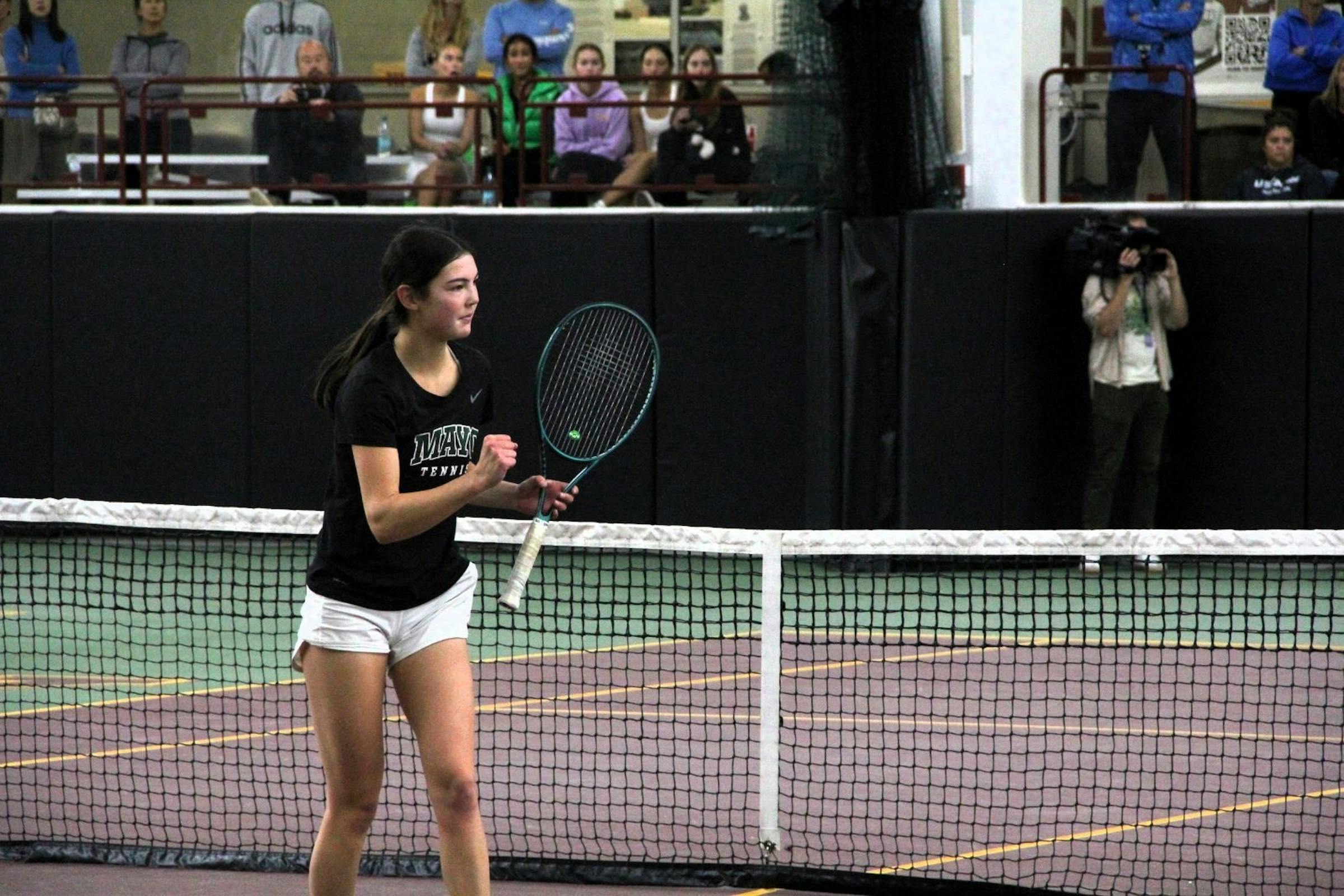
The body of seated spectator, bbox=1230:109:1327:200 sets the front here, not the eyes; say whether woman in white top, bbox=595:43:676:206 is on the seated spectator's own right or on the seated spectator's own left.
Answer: on the seated spectator's own right

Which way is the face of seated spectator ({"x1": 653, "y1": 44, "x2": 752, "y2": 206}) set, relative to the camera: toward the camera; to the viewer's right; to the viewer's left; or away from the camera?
toward the camera

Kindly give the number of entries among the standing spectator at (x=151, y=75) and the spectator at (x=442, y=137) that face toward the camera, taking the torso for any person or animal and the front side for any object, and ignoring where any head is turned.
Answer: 2

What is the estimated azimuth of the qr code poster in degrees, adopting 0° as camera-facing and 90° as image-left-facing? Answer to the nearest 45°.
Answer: approximately 0°

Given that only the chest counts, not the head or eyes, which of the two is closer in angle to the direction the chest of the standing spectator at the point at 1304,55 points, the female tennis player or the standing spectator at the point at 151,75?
the female tennis player

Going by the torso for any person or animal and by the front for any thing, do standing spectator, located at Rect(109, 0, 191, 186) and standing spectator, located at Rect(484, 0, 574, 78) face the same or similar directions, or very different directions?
same or similar directions

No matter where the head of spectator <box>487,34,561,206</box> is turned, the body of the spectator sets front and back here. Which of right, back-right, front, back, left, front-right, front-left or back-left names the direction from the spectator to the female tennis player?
front

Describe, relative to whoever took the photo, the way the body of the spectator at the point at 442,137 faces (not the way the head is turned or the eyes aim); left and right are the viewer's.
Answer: facing the viewer

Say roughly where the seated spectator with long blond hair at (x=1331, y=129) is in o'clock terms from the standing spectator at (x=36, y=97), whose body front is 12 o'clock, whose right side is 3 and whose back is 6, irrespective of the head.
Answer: the seated spectator with long blond hair at (x=1331, y=129) is roughly at 10 o'clock from the standing spectator at (x=36, y=97).

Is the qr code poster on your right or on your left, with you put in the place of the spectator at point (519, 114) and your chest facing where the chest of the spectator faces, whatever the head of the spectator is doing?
on your left

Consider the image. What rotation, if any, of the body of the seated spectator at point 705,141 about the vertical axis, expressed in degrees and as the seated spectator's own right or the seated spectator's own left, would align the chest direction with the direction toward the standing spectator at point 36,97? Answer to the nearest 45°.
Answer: approximately 90° to the seated spectator's own right

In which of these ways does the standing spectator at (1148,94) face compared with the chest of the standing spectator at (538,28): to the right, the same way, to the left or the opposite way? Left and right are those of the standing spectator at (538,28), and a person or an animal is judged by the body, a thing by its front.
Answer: the same way

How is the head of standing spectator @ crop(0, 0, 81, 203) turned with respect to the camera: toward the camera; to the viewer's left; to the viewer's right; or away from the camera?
toward the camera

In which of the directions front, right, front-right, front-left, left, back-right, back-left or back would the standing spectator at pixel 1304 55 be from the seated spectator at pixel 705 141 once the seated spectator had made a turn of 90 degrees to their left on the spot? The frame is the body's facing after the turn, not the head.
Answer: front

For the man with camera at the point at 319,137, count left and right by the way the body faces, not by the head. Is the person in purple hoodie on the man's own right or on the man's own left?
on the man's own left

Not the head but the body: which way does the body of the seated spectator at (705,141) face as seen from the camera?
toward the camera

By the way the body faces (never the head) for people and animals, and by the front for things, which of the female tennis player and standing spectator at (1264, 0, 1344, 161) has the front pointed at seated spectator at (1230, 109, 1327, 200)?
the standing spectator
